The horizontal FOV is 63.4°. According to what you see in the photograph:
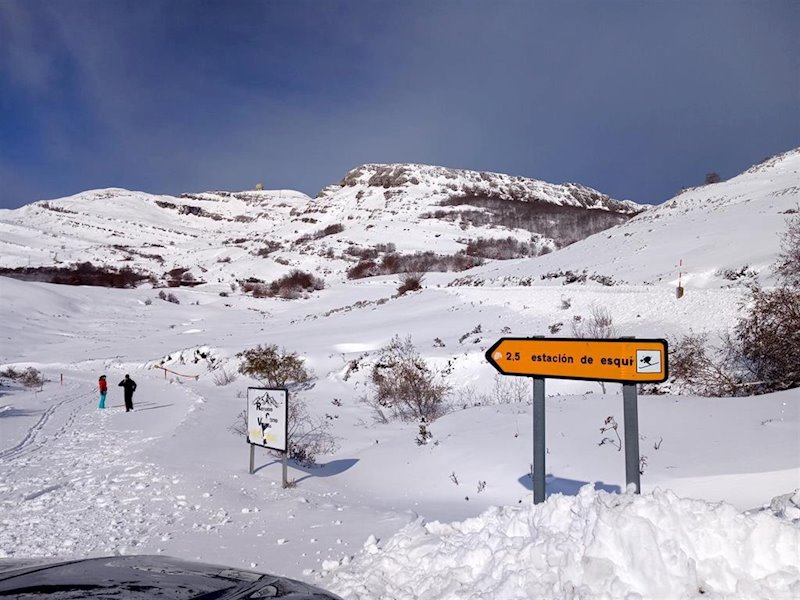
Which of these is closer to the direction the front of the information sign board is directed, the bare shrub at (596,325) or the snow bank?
the snow bank

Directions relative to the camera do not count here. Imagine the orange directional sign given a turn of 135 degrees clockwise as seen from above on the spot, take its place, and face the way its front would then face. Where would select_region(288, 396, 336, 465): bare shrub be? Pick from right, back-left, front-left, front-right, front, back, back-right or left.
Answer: front

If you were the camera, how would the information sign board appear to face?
facing the viewer and to the left of the viewer

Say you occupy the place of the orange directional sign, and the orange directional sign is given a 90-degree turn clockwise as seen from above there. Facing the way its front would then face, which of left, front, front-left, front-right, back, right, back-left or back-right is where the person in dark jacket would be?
front-right

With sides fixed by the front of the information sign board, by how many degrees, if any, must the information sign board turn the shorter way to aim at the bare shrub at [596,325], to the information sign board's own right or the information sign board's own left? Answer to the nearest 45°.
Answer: approximately 180°

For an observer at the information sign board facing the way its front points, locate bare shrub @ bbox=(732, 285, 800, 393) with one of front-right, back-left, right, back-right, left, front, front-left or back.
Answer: back-left

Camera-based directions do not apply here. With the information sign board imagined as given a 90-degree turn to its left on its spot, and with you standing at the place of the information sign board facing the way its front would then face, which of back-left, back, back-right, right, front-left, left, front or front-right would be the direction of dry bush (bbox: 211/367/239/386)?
back-left

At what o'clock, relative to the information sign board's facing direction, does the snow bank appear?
The snow bank is roughly at 10 o'clock from the information sign board.

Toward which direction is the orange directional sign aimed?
toward the camera

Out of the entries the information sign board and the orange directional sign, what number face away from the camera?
0

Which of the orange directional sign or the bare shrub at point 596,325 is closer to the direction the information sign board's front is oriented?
the orange directional sign

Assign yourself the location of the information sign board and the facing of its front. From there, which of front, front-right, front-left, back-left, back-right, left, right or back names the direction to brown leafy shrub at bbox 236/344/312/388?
back-right

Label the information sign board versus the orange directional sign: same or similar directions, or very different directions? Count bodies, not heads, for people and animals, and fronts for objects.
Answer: same or similar directions

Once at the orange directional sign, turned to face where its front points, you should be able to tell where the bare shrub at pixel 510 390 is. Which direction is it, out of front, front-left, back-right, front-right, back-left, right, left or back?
back
